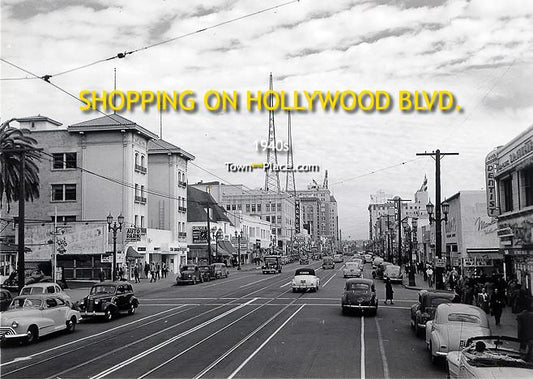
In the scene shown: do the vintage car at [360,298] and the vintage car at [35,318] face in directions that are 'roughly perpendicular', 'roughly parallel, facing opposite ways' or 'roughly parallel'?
roughly parallel, facing opposite ways

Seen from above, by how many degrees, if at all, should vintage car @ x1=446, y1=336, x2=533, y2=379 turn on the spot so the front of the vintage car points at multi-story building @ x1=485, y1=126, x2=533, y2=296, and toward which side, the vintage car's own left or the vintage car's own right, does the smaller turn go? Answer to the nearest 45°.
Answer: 0° — it already faces it

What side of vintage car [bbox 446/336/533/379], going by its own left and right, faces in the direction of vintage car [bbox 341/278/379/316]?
front

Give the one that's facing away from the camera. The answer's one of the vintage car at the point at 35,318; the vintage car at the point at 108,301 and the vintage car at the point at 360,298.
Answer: the vintage car at the point at 360,298

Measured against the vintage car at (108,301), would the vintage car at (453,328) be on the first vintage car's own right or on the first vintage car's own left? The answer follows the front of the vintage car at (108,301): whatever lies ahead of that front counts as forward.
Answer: on the first vintage car's own left

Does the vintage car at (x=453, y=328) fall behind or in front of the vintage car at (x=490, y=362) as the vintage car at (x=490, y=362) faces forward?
in front

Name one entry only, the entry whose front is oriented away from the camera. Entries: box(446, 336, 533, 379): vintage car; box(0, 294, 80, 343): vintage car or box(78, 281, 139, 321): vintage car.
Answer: box(446, 336, 533, 379): vintage car

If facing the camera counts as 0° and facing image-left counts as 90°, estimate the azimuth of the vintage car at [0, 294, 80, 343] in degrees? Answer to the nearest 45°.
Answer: approximately 45°

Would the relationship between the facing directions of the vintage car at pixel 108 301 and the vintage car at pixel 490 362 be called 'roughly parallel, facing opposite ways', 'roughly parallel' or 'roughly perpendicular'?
roughly parallel, facing opposite ways

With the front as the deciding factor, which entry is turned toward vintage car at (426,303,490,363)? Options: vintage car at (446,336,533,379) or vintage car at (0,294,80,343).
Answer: vintage car at (446,336,533,379)

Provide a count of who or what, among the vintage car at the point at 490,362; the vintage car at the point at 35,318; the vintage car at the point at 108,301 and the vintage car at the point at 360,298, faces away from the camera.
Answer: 2

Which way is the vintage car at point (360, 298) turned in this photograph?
away from the camera

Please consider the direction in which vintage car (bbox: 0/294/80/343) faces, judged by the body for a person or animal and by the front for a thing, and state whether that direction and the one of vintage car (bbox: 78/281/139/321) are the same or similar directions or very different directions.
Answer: same or similar directions

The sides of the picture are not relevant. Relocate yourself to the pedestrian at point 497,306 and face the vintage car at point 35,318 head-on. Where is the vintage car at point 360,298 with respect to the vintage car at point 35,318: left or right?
right

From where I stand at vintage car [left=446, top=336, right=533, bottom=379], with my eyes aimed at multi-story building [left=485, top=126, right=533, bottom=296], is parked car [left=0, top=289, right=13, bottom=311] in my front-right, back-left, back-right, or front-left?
front-left

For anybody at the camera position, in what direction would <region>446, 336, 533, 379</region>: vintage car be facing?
facing away from the viewer

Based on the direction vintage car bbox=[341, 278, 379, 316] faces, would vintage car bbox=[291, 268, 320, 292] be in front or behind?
in front

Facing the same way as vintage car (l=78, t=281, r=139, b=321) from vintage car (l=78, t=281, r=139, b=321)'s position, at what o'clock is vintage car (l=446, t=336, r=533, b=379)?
vintage car (l=446, t=336, r=533, b=379) is roughly at 10 o'clock from vintage car (l=78, t=281, r=139, b=321).

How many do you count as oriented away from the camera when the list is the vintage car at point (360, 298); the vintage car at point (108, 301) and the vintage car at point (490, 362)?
2

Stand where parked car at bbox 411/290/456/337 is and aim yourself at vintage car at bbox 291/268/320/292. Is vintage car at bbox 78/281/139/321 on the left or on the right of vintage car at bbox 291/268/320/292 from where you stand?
left
